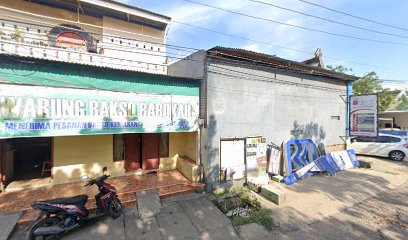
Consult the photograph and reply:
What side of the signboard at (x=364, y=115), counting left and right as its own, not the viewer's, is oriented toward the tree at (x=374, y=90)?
back

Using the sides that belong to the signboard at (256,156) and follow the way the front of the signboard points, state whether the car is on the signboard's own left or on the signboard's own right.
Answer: on the signboard's own left

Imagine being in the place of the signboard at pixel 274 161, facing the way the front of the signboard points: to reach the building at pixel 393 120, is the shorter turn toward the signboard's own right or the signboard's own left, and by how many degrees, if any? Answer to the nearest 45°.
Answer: approximately 135° to the signboard's own left

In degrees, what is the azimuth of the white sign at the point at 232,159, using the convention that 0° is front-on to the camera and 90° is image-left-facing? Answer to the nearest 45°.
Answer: approximately 0°

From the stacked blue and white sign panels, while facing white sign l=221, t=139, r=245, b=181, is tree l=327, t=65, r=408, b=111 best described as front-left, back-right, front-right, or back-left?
back-right

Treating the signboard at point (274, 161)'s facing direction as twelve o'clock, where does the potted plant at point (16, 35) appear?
The potted plant is roughly at 2 o'clock from the signboard.

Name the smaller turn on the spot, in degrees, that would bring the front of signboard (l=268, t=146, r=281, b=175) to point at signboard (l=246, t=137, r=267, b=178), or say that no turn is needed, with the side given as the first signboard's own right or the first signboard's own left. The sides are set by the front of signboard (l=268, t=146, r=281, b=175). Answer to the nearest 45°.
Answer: approximately 45° to the first signboard's own right

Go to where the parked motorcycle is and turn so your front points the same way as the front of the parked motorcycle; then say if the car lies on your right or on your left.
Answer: on your right

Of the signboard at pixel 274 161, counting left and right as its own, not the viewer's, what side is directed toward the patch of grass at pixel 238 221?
front

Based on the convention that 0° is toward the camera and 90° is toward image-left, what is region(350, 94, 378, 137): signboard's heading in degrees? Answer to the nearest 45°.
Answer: approximately 0°
